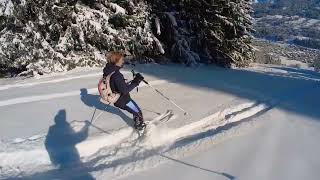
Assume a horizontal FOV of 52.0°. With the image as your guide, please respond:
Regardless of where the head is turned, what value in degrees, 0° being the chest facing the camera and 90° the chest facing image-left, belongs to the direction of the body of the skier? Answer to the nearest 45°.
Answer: approximately 270°

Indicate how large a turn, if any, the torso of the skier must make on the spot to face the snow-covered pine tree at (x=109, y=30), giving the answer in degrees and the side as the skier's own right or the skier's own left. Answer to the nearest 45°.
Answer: approximately 90° to the skier's own left

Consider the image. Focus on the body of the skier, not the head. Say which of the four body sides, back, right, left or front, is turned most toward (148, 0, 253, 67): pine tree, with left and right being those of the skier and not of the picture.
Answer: left
